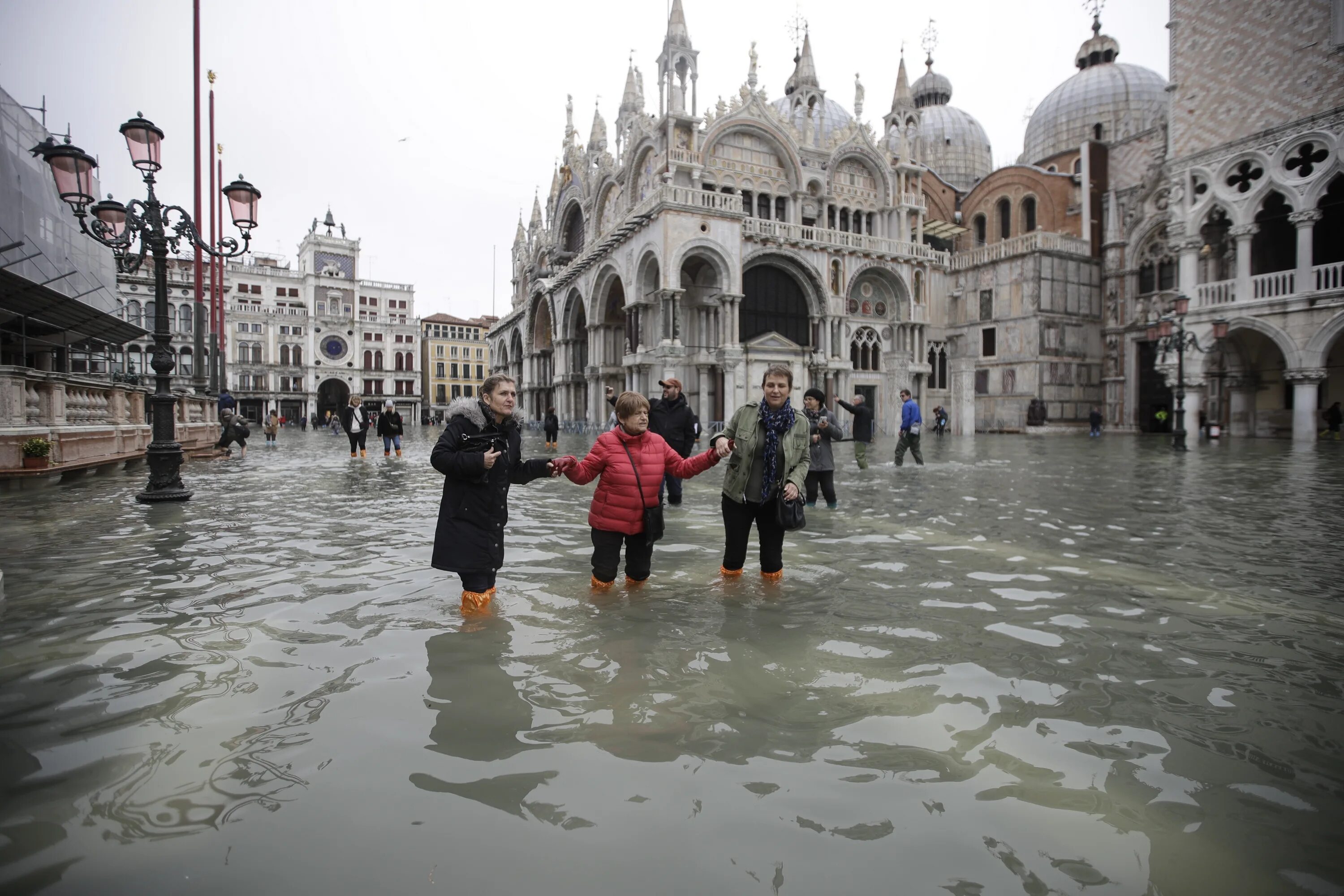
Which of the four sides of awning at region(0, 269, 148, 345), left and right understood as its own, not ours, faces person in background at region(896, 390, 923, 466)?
front

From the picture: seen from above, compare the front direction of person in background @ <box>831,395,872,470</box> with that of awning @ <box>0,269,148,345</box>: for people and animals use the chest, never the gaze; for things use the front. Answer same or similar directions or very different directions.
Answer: very different directions

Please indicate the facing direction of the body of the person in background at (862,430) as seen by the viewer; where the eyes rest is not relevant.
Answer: to the viewer's left

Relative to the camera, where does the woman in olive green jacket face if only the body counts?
toward the camera

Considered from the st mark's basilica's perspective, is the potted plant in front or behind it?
in front

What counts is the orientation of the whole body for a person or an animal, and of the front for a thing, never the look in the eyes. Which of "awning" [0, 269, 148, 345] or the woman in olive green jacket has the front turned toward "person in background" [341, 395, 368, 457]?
the awning

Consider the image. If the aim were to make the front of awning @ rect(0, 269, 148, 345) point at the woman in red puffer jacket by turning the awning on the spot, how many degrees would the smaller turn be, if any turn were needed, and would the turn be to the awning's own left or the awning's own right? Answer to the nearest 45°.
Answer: approximately 45° to the awning's own right

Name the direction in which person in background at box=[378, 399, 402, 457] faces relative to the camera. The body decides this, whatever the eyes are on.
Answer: toward the camera

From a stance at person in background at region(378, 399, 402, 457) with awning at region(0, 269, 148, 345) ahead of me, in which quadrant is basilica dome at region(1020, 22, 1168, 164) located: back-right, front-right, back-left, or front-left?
back-right

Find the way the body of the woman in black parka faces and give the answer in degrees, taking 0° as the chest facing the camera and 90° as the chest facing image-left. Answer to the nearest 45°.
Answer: approximately 315°

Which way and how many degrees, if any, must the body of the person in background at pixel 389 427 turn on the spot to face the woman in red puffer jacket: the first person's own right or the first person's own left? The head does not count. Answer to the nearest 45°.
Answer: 0° — they already face them
